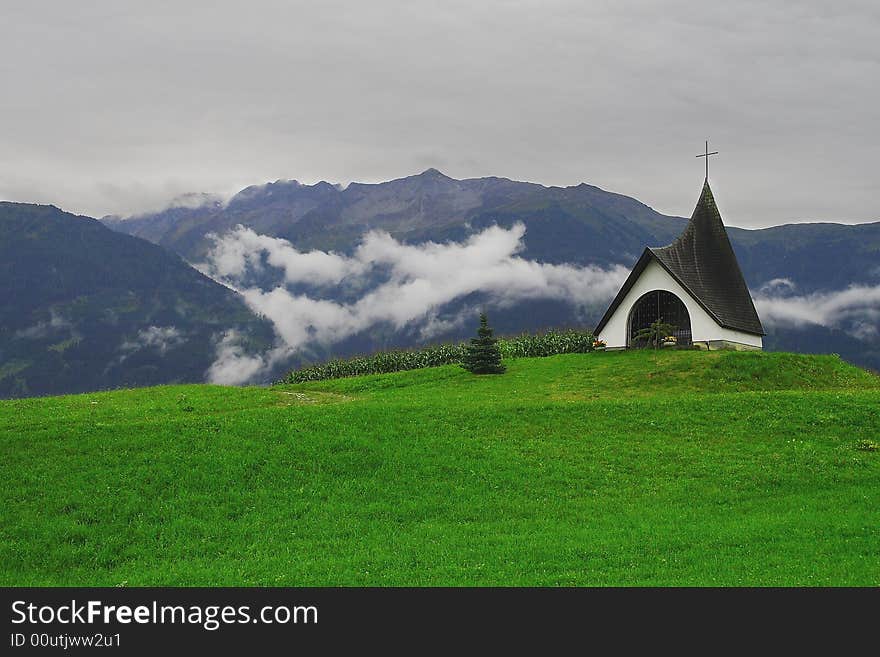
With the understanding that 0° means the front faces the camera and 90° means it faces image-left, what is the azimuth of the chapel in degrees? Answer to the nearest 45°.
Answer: approximately 45°
